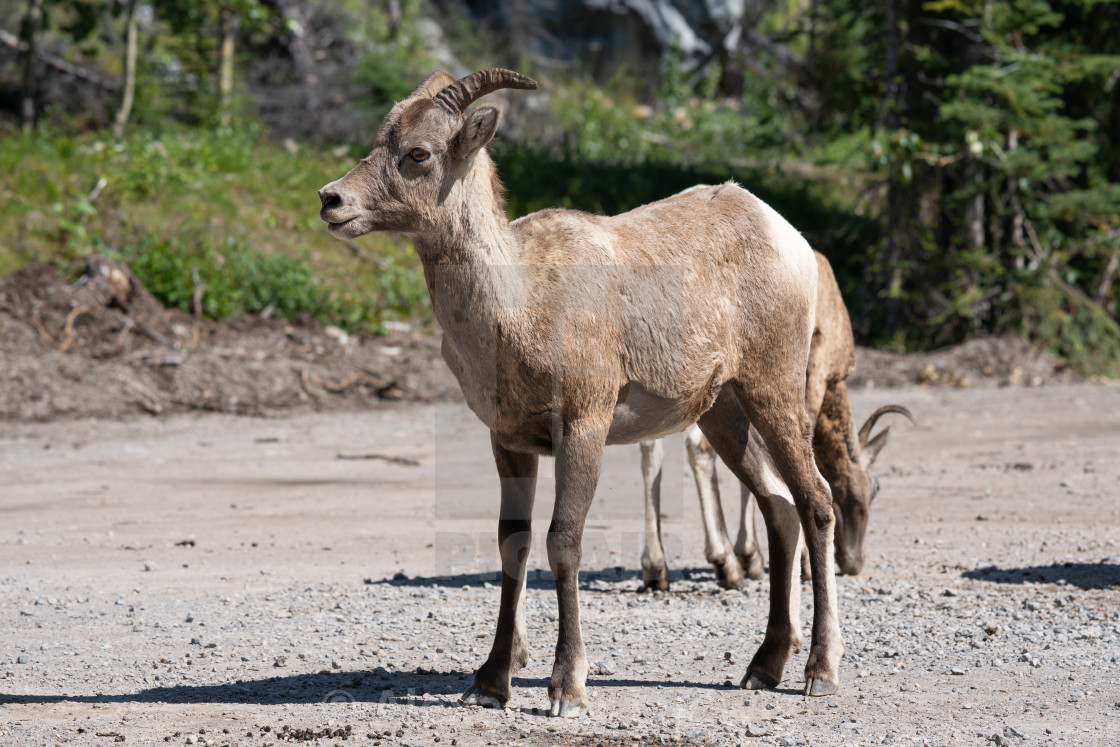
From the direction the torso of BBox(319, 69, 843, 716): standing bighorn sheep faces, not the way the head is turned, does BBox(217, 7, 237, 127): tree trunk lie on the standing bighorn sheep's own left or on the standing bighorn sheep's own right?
on the standing bighorn sheep's own right

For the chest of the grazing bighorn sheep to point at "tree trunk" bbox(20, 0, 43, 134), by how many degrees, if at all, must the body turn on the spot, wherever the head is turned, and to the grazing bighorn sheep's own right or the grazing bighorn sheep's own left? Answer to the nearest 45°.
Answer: approximately 135° to the grazing bighorn sheep's own left

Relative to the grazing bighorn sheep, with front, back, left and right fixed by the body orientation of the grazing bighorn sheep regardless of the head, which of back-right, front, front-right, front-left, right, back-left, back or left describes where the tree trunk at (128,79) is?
back-left

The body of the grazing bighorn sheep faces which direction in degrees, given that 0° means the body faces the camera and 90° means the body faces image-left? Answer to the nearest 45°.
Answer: approximately 270°

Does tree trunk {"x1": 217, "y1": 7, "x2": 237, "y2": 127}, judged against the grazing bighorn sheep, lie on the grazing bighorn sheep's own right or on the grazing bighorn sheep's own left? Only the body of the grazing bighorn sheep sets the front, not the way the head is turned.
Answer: on the grazing bighorn sheep's own left

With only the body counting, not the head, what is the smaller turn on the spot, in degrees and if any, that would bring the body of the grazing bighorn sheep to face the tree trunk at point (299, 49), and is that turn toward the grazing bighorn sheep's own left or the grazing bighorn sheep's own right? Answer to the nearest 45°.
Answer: approximately 135° to the grazing bighorn sheep's own left

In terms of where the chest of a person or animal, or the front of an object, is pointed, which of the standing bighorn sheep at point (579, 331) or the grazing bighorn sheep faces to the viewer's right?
the grazing bighorn sheep

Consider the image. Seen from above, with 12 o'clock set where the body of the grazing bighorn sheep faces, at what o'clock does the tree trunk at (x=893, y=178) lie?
The tree trunk is roughly at 9 o'clock from the grazing bighorn sheep.

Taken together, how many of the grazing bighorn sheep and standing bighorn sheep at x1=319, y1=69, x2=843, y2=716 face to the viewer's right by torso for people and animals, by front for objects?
1

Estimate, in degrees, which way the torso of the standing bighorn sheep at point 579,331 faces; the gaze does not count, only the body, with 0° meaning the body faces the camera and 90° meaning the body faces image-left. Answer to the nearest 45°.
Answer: approximately 45°
